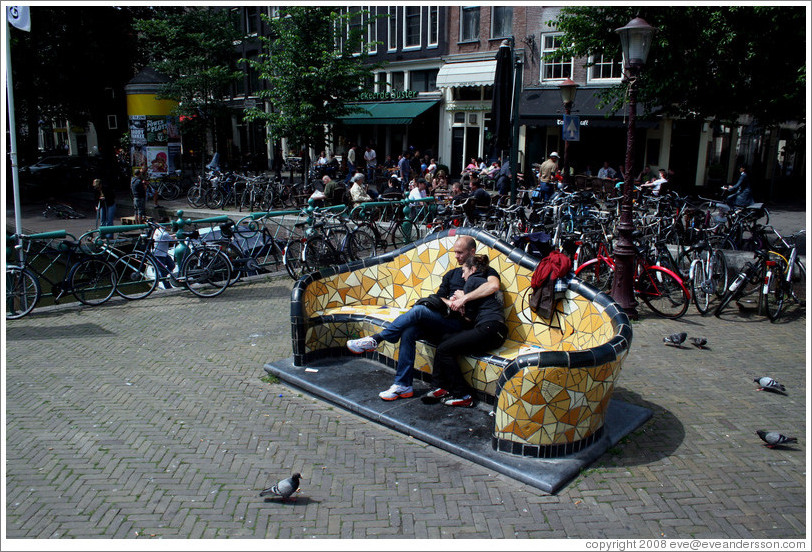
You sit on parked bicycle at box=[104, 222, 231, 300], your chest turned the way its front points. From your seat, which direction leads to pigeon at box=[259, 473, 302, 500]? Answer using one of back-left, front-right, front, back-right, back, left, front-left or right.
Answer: left

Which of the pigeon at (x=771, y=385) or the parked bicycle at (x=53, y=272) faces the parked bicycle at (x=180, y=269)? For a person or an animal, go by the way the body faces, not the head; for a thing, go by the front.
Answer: the pigeon

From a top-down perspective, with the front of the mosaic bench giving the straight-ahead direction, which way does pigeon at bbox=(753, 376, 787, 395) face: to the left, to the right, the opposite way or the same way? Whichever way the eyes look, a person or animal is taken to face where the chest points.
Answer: to the right

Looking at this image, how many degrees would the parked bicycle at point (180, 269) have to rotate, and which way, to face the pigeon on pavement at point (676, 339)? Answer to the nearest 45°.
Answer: approximately 135° to its left

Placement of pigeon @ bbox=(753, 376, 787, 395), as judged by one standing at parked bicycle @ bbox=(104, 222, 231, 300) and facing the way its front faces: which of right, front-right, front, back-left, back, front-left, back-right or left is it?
back-left

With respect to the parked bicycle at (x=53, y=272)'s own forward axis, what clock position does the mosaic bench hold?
The mosaic bench is roughly at 8 o'clock from the parked bicycle.
